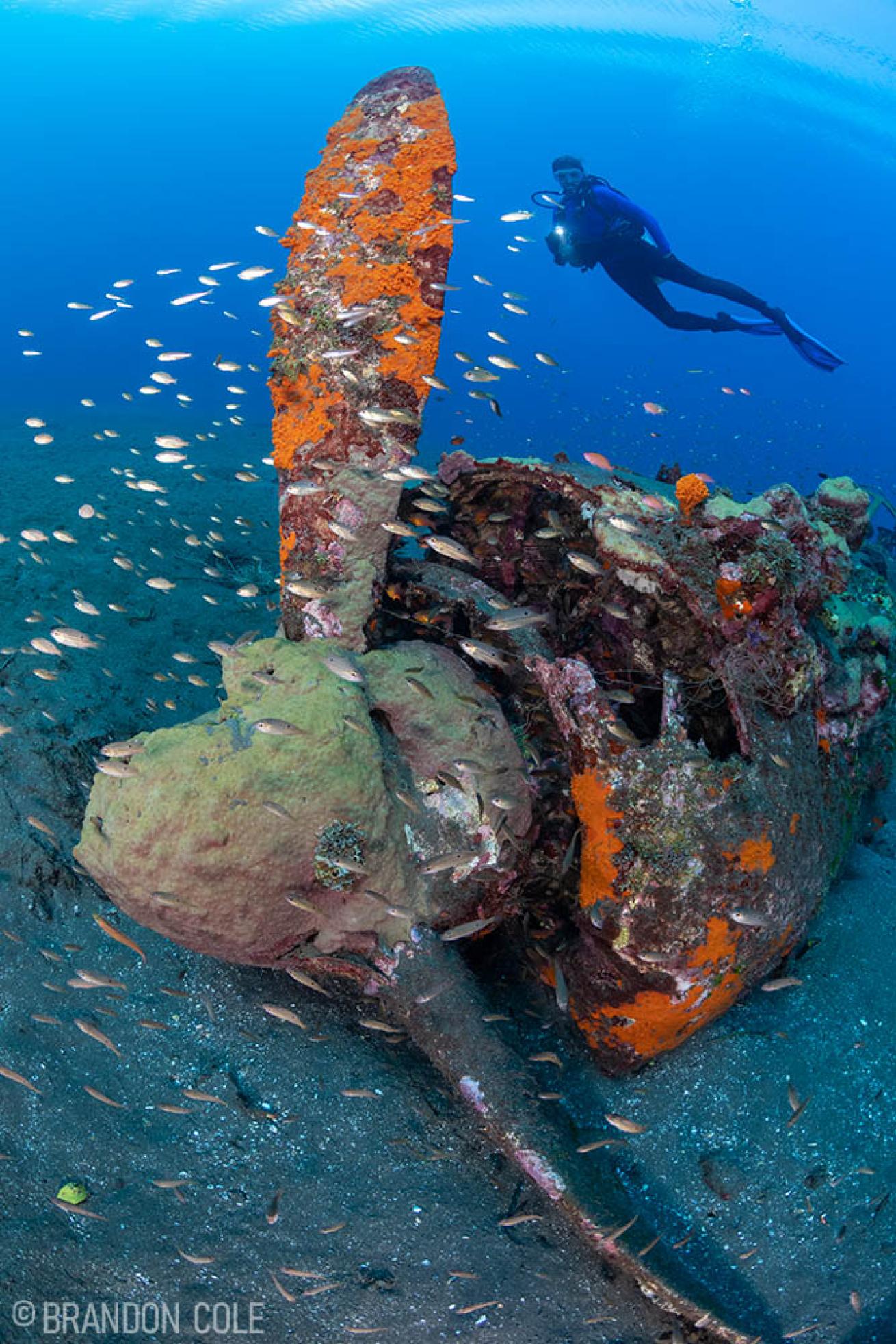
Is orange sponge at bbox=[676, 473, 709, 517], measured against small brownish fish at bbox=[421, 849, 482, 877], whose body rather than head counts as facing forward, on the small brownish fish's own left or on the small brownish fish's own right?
on the small brownish fish's own right

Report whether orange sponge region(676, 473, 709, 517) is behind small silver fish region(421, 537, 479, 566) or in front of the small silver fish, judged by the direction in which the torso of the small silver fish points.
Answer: behind

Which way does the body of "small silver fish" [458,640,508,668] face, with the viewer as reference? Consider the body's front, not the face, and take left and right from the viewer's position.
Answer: facing to the left of the viewer

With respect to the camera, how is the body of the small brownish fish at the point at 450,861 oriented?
to the viewer's left

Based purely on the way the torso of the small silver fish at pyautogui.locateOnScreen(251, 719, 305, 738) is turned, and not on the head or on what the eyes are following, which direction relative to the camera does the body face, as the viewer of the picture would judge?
to the viewer's left

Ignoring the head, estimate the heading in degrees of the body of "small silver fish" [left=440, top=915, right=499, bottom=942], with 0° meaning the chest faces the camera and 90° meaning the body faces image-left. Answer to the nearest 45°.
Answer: approximately 90°

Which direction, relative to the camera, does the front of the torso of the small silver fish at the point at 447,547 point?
to the viewer's left
